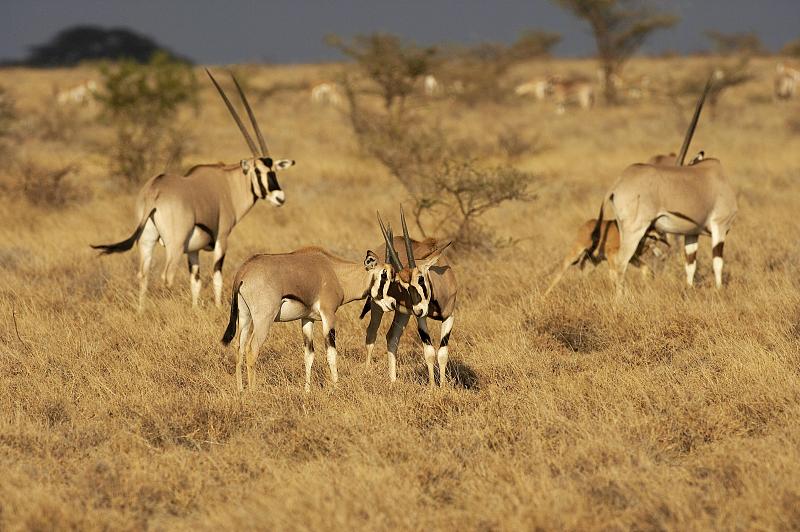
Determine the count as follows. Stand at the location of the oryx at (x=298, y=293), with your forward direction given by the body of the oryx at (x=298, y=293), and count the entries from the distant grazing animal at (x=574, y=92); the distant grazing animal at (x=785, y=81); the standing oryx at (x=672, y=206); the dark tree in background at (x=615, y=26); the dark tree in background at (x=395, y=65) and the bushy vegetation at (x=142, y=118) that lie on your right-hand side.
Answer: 0

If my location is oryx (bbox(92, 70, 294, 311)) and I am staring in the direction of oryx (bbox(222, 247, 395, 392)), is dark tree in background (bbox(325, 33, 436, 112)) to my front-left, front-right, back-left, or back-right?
back-left

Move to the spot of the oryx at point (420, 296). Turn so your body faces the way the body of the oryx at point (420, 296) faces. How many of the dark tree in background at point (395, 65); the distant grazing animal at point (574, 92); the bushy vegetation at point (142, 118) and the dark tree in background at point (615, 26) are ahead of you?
0

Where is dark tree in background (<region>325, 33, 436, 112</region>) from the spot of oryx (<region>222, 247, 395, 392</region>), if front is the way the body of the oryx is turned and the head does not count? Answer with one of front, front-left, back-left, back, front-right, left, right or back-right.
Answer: left

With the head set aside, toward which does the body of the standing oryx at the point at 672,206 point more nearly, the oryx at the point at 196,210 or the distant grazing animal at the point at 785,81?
the distant grazing animal

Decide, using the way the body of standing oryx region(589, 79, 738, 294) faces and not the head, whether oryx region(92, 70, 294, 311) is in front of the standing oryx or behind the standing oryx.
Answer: behind

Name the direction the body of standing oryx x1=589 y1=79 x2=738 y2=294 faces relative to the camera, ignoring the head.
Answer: to the viewer's right

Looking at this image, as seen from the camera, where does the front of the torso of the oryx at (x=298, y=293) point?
to the viewer's right

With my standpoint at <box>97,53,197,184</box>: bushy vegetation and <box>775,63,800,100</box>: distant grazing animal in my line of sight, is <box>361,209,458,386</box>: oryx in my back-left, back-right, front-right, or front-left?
back-right

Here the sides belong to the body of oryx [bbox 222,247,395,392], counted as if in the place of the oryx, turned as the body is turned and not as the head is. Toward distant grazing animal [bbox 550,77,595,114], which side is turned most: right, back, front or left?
left

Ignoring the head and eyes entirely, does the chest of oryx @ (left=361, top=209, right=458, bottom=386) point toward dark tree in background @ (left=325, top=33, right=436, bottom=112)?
no

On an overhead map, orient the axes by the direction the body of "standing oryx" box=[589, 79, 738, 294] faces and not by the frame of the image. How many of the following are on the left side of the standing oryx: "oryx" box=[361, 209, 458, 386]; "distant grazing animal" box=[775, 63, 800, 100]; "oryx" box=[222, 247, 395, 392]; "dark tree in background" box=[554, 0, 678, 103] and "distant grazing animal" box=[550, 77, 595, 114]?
3

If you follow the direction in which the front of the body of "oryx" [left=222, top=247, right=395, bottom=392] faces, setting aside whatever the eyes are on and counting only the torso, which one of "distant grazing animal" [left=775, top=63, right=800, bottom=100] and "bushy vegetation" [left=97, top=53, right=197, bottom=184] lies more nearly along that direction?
the distant grazing animal

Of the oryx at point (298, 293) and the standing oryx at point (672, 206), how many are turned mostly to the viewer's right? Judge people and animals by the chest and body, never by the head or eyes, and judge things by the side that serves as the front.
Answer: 2
